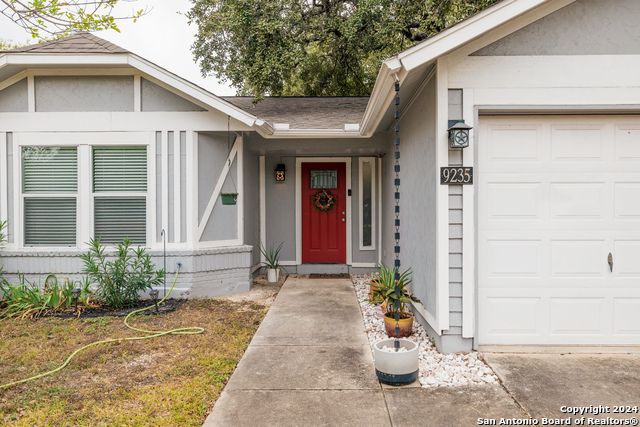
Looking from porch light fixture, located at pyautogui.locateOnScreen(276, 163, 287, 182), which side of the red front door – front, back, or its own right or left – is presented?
right

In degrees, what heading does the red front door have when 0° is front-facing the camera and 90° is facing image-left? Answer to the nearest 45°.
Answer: approximately 0°

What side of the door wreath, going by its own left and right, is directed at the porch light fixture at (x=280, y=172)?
right

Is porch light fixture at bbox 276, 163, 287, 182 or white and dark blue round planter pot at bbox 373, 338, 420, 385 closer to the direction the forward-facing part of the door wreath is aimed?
the white and dark blue round planter pot

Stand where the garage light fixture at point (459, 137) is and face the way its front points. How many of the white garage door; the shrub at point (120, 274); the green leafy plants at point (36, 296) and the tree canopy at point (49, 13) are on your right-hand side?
3

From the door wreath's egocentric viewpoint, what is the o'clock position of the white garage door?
The white garage door is roughly at 11 o'clock from the door wreath.

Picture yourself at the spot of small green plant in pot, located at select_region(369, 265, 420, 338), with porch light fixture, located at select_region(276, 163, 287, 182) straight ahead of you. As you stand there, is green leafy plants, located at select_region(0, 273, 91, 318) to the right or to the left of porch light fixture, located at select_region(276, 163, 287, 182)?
left
